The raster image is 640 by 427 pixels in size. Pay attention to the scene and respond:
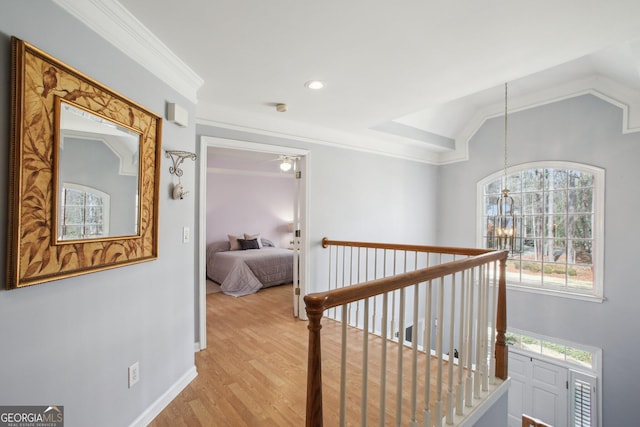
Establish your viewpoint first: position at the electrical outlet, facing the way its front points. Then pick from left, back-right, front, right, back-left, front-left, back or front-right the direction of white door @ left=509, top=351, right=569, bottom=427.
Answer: front-left

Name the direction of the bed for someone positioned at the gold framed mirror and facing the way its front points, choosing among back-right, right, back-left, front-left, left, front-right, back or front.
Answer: left

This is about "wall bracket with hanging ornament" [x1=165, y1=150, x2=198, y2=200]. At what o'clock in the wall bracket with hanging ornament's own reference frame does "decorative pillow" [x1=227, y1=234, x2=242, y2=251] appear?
The decorative pillow is roughly at 8 o'clock from the wall bracket with hanging ornament.

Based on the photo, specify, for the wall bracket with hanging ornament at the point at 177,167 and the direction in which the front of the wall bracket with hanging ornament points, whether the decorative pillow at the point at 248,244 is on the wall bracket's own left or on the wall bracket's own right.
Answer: on the wall bracket's own left

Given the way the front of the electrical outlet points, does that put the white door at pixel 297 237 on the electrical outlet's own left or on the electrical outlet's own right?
on the electrical outlet's own left

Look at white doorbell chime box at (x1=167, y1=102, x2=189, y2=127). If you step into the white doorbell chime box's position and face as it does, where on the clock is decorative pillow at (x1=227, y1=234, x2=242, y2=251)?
The decorative pillow is roughly at 8 o'clock from the white doorbell chime box.

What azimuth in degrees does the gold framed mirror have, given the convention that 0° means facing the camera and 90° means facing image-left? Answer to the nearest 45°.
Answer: approximately 315°

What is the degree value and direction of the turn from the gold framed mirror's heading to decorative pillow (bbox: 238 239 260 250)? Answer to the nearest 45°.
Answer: approximately 90° to its left

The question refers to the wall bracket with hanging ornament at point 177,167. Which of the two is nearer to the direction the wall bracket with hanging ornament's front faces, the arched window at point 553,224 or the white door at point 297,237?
the arched window

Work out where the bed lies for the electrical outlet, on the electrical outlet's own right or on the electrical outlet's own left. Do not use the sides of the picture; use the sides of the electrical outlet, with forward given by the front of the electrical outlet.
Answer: on the electrical outlet's own left

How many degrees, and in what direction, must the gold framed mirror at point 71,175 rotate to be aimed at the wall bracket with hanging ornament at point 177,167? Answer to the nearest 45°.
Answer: approximately 90° to its left

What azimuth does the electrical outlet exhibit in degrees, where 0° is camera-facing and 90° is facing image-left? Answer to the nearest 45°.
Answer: approximately 315°

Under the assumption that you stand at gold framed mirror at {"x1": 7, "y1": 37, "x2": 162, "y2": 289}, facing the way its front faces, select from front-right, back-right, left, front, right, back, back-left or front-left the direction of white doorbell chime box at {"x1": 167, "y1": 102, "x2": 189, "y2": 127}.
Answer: left
